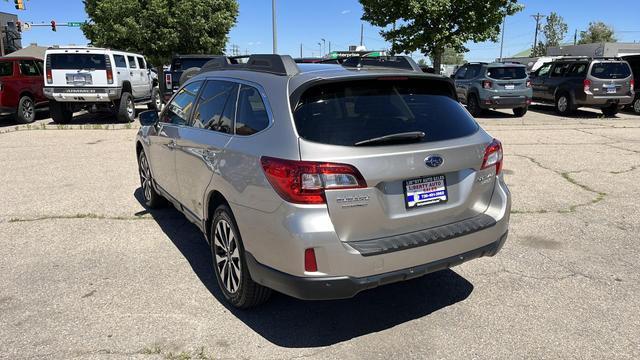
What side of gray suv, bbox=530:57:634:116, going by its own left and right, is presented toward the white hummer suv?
left

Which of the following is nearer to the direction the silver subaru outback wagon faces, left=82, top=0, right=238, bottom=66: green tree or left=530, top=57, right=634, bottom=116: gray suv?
the green tree

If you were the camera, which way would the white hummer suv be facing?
facing away from the viewer and to the right of the viewer

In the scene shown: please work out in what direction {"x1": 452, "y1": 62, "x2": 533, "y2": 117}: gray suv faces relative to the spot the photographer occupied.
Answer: facing away from the viewer and to the left of the viewer

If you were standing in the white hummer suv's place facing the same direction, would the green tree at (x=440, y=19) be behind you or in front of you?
in front

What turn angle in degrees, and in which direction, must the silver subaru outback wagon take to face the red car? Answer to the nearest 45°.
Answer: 0° — it already faces it

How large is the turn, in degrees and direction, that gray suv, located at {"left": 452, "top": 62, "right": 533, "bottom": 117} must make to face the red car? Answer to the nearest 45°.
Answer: approximately 90° to its left

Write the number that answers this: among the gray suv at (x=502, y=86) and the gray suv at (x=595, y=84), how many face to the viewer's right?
0

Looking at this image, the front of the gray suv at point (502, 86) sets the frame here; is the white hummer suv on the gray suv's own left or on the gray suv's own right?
on the gray suv's own left

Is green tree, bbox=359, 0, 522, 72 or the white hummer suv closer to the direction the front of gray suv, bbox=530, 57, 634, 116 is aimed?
the green tree

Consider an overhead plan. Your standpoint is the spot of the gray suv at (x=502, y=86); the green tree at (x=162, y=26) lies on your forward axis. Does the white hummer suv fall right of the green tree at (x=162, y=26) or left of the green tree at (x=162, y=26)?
left

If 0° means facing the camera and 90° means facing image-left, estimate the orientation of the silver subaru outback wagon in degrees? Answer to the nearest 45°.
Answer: approximately 135°
